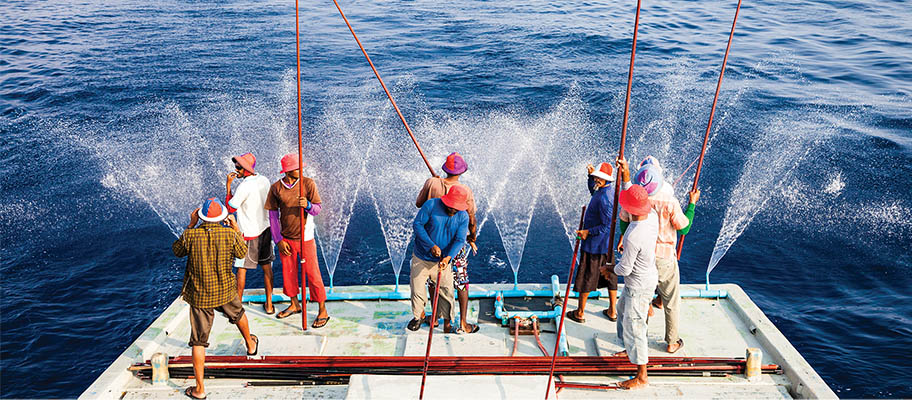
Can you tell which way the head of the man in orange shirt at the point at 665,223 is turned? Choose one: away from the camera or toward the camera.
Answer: away from the camera

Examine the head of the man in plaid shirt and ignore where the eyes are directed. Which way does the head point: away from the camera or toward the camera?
away from the camera

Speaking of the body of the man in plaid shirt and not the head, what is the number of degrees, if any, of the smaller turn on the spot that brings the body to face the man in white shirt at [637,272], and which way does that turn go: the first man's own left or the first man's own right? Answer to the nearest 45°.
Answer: approximately 90° to the first man's own right

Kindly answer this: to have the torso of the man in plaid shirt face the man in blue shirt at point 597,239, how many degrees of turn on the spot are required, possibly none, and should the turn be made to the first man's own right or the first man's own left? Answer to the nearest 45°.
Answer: approximately 90° to the first man's own right

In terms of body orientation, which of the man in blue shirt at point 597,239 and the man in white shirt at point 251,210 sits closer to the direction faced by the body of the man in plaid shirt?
the man in white shirt

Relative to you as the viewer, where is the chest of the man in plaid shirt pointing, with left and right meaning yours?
facing away from the viewer
